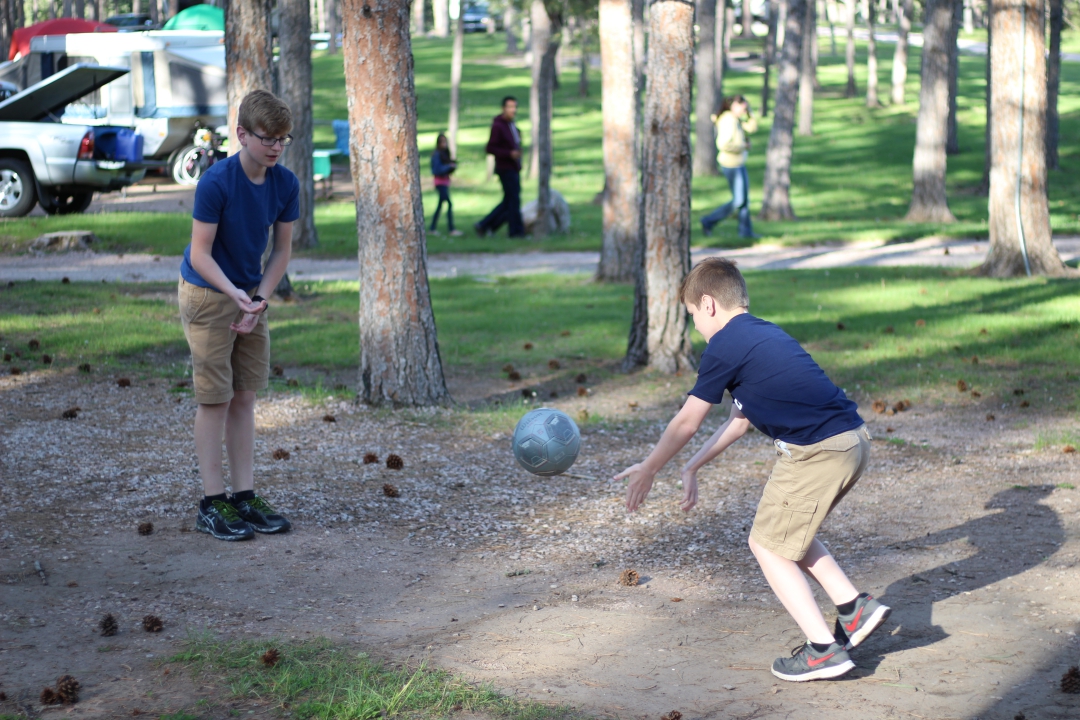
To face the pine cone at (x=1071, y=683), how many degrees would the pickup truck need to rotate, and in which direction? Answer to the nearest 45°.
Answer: approximately 135° to its left

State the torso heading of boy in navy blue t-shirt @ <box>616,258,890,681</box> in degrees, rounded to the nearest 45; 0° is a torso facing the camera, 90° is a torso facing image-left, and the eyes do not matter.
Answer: approximately 90°

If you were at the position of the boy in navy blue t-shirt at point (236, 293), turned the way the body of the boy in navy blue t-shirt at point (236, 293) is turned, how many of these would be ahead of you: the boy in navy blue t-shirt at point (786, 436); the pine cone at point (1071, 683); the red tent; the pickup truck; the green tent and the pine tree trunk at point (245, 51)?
2

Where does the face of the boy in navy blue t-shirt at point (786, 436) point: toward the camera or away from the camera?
away from the camera

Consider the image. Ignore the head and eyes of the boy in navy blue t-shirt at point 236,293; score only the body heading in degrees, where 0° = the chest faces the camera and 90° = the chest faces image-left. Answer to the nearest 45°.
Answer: approximately 315°

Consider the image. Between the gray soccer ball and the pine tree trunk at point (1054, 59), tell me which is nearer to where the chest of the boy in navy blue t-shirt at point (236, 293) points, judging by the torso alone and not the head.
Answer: the gray soccer ball

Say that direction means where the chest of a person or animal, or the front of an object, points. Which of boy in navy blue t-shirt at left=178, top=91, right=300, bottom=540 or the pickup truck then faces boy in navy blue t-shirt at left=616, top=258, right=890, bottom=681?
boy in navy blue t-shirt at left=178, top=91, right=300, bottom=540

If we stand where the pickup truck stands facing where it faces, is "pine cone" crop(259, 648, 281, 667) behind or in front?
behind

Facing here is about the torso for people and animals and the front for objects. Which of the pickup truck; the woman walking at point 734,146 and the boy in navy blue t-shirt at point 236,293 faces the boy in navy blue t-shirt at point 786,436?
the boy in navy blue t-shirt at point 236,293

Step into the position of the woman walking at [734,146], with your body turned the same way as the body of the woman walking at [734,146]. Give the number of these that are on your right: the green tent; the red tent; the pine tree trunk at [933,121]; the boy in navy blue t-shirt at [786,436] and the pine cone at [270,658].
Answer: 2

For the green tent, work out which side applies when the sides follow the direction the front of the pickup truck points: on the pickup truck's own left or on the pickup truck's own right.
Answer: on the pickup truck's own right
